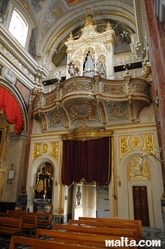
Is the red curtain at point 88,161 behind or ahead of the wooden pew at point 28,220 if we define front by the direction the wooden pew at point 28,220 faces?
behind

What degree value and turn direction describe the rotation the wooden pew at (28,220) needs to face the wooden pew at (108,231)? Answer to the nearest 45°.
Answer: approximately 90° to its left

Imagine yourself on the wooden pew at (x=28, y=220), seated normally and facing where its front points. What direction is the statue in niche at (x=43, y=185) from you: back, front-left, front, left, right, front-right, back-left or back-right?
back-right

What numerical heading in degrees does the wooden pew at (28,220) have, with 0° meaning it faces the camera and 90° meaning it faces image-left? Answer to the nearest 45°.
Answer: approximately 45°

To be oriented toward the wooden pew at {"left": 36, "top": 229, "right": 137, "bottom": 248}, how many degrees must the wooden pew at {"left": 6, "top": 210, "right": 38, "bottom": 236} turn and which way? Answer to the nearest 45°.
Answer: approximately 45° to its left

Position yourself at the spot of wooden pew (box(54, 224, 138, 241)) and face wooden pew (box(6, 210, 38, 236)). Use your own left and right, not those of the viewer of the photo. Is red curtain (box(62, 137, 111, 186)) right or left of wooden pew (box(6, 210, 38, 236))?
right

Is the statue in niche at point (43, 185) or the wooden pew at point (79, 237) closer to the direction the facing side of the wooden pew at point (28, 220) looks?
the wooden pew
